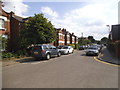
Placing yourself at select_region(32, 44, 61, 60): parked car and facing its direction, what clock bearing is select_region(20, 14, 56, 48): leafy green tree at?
The leafy green tree is roughly at 10 o'clock from the parked car.

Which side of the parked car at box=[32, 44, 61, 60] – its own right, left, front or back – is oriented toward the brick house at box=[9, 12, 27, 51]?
left

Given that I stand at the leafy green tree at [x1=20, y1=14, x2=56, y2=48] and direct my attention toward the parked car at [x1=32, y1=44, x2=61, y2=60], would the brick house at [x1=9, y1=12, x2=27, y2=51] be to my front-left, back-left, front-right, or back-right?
back-right

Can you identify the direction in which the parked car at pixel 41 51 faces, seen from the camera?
facing away from the viewer and to the right of the viewer

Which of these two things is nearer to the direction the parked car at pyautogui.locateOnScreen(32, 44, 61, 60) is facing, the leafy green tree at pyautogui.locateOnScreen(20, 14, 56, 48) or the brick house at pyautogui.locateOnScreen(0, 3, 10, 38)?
the leafy green tree

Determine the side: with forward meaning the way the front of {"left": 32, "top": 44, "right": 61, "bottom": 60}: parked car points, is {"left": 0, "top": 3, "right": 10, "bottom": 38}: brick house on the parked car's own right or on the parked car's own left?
on the parked car's own left
